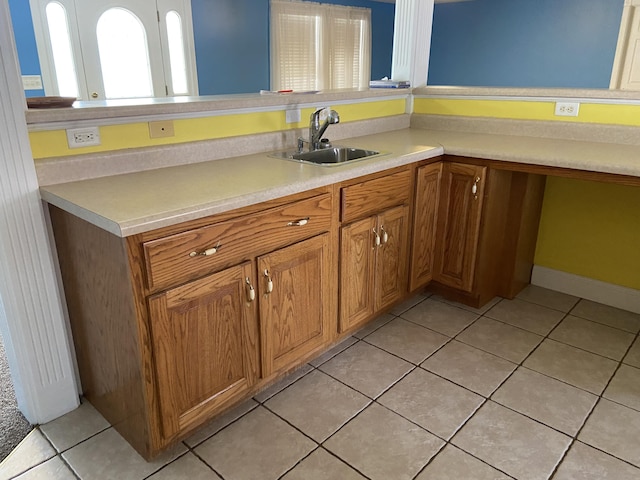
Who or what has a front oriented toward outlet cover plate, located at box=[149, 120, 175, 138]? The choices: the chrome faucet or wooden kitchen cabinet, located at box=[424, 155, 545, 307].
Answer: the wooden kitchen cabinet

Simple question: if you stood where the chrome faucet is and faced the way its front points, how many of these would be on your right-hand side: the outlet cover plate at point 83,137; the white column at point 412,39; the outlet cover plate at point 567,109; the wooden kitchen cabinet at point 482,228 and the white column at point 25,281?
2

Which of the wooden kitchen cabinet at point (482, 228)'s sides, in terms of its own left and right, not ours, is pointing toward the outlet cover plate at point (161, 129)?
front

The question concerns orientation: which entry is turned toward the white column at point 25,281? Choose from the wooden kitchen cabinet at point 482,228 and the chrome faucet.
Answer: the wooden kitchen cabinet

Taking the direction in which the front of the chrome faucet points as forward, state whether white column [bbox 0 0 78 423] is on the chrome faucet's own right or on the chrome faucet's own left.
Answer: on the chrome faucet's own right

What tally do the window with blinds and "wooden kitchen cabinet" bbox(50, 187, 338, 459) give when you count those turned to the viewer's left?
0

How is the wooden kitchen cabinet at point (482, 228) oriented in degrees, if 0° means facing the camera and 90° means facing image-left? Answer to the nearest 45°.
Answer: approximately 45°

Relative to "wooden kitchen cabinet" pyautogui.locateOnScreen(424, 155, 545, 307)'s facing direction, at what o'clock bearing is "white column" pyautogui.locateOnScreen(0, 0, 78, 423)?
The white column is roughly at 12 o'clock from the wooden kitchen cabinet.

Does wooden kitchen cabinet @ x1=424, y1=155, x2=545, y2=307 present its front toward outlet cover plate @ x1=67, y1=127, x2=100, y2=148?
yes

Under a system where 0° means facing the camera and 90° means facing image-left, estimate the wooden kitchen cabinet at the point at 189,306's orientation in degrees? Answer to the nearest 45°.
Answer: approximately 315°

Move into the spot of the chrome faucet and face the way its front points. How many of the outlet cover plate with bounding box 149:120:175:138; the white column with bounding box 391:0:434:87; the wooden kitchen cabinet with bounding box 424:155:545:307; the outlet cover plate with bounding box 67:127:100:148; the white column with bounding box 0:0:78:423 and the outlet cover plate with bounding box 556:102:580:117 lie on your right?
3

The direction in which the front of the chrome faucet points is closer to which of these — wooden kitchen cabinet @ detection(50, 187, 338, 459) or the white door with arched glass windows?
the wooden kitchen cabinet

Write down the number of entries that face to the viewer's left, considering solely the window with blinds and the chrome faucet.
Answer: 0

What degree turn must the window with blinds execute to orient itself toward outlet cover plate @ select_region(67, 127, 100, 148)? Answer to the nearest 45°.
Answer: approximately 45° to its right

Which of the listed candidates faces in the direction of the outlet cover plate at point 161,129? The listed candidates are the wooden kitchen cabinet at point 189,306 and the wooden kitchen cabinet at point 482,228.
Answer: the wooden kitchen cabinet at point 482,228
